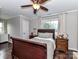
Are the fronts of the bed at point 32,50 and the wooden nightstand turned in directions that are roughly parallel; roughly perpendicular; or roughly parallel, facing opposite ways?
roughly parallel

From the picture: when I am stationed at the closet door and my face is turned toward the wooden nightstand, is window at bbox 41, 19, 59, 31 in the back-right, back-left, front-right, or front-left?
front-left

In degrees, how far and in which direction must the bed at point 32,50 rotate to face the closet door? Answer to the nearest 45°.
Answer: approximately 135° to its right

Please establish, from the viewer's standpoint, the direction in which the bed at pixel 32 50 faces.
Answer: facing the viewer and to the left of the viewer

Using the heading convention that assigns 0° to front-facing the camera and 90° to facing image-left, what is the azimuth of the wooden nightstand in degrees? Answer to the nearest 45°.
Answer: approximately 45°

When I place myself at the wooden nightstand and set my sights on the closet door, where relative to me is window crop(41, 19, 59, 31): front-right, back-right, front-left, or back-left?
front-right

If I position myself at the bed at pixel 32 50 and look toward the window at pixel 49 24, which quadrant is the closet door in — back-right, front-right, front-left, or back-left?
front-left

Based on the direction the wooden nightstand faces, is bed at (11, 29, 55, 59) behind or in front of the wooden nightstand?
in front

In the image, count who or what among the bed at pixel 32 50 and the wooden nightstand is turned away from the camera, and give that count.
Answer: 0

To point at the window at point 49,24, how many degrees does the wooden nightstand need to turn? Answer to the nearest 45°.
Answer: approximately 90° to its right

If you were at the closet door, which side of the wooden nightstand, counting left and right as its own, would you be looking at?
right

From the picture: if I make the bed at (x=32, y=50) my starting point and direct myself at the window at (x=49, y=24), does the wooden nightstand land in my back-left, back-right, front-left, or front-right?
front-right

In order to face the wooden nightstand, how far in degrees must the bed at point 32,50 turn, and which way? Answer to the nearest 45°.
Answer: approximately 180°
